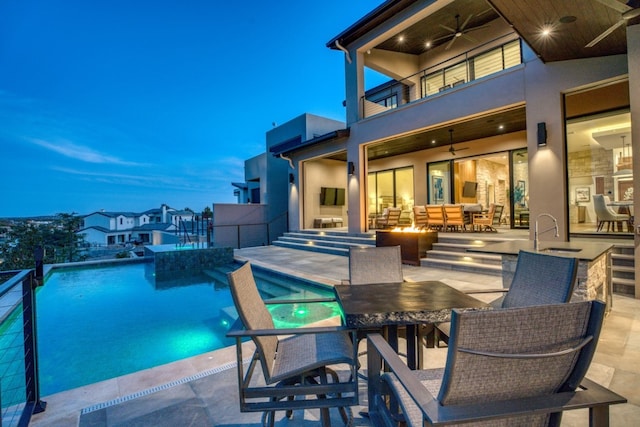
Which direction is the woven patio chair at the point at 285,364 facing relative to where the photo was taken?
to the viewer's right

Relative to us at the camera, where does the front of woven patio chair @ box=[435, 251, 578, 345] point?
facing the viewer and to the left of the viewer

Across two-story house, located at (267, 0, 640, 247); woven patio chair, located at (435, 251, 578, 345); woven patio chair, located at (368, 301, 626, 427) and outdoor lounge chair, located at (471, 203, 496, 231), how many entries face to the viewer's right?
0

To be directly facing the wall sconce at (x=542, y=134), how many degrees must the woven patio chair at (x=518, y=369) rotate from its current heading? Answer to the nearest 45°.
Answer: approximately 45° to its right

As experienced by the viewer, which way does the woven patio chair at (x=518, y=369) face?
facing away from the viewer and to the left of the viewer

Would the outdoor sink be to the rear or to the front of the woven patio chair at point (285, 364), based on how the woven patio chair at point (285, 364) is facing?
to the front

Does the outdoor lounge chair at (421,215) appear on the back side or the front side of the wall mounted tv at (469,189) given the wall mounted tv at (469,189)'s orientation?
on the front side

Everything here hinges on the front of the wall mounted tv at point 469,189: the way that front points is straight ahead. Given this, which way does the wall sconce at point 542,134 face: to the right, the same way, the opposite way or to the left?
the same way
